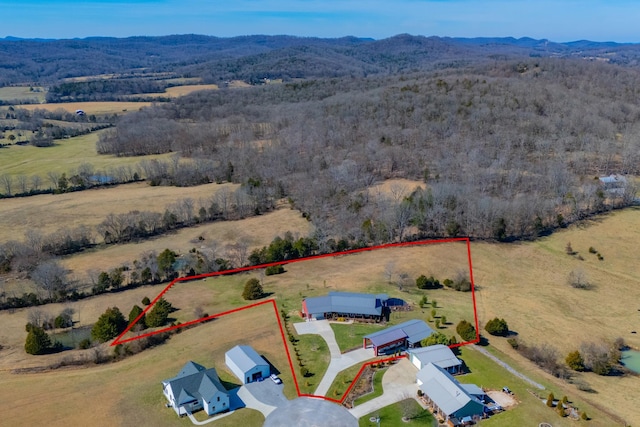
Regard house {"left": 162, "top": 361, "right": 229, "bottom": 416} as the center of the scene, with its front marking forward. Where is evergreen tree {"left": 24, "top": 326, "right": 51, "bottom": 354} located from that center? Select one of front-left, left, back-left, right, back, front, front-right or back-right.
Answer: back

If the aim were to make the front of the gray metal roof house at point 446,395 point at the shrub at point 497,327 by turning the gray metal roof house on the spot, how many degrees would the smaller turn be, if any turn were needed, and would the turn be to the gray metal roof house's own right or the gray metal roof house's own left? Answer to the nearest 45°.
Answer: approximately 135° to the gray metal roof house's own right

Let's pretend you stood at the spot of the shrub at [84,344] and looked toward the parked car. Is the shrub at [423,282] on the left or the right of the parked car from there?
left

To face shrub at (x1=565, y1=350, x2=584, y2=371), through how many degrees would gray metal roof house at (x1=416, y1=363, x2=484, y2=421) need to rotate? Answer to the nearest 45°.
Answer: approximately 180°

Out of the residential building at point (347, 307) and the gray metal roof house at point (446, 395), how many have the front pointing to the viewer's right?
0

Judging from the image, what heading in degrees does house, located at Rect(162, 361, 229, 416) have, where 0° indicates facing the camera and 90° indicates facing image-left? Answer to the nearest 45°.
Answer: approximately 315°

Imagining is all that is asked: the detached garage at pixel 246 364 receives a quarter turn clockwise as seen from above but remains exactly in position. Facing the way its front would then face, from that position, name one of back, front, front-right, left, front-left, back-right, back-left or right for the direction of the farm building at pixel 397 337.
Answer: back-left

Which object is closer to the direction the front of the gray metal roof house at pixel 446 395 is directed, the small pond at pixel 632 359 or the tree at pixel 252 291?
the tree

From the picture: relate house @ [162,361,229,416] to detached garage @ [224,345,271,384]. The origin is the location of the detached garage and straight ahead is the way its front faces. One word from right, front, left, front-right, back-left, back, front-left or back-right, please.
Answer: right

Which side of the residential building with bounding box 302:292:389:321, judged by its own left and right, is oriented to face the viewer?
front

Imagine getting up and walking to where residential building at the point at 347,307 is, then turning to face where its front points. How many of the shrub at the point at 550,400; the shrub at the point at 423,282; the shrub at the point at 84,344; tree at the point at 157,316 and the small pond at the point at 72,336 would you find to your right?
3

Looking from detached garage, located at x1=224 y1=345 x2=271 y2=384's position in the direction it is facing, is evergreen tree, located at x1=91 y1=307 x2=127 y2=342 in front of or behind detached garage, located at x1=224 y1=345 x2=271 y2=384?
behind
